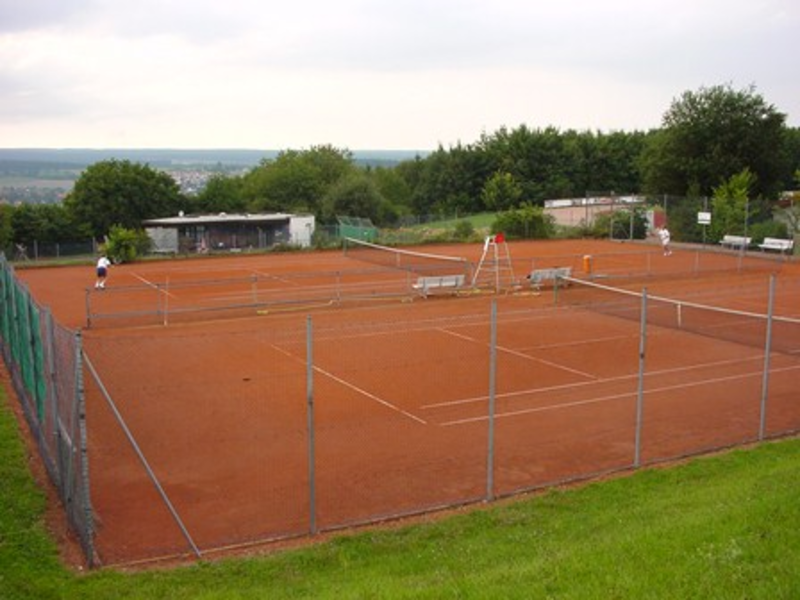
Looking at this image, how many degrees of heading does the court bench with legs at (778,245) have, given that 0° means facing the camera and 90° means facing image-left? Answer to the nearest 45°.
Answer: approximately 45°

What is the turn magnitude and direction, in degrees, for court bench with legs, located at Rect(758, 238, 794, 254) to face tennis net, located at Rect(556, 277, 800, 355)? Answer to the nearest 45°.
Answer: approximately 45° to its left

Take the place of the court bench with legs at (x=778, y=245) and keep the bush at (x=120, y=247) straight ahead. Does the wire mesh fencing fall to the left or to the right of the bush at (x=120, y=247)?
left

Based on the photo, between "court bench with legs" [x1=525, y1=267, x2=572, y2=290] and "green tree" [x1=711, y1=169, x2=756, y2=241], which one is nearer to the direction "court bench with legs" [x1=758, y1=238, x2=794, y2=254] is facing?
the court bench with legs
